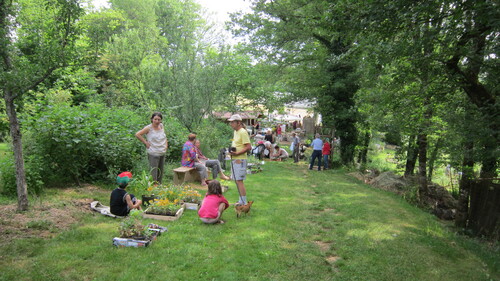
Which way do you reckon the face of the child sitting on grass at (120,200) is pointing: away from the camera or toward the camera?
away from the camera

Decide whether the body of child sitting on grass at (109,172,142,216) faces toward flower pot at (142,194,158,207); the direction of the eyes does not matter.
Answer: yes
